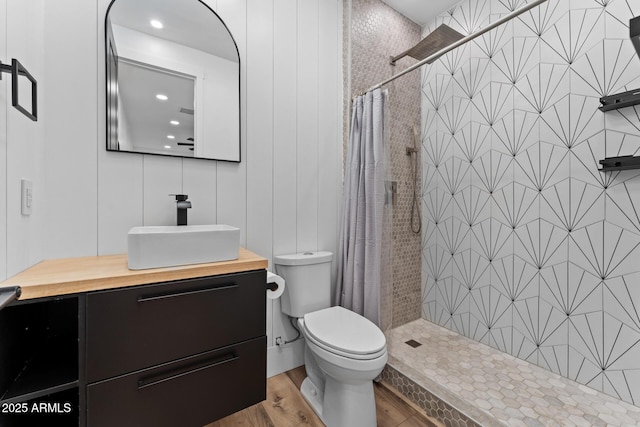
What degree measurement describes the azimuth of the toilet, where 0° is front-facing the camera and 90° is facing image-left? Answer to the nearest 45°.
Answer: approximately 315°

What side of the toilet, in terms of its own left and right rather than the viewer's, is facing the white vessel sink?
right

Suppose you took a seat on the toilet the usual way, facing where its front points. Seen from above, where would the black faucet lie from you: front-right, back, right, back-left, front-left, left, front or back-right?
back-right

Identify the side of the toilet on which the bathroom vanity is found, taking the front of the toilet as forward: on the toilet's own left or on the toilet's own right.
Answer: on the toilet's own right
